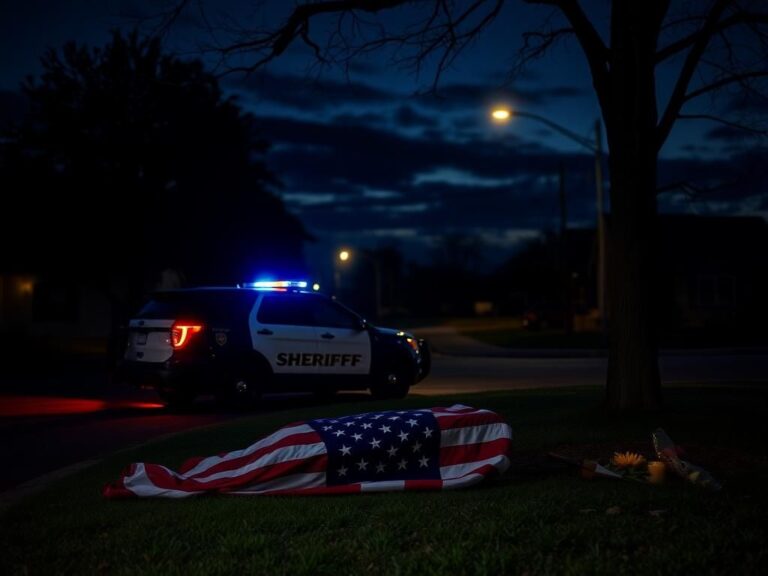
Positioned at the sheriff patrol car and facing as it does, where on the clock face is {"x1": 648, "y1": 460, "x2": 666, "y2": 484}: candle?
The candle is roughly at 4 o'clock from the sheriff patrol car.

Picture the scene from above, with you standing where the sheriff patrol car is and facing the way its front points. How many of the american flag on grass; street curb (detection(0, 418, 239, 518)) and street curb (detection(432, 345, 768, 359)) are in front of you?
1

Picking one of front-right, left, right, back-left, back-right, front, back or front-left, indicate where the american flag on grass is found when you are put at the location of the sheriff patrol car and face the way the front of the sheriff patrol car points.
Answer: back-right

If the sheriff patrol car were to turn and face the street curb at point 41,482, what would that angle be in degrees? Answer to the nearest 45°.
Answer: approximately 135° to its right

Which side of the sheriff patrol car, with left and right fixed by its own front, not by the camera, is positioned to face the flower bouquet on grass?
right

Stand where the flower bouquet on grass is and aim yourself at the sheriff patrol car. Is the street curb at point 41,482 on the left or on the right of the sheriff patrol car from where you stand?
left

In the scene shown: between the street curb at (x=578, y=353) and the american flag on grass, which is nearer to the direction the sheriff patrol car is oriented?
the street curb

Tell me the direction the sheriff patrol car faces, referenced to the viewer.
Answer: facing away from the viewer and to the right of the viewer

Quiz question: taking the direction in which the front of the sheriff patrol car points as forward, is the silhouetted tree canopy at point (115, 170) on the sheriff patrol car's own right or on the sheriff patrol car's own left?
on the sheriff patrol car's own left
